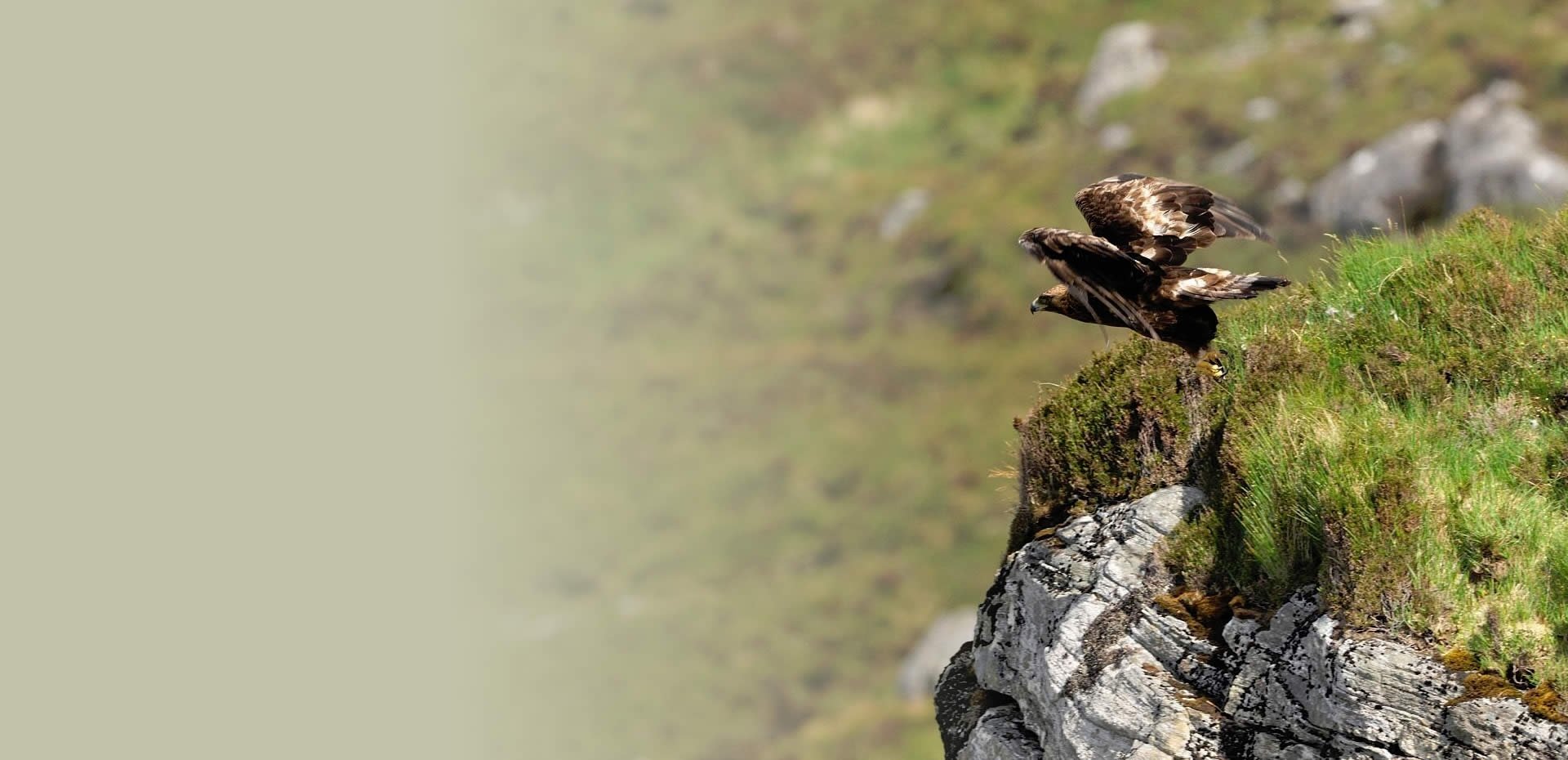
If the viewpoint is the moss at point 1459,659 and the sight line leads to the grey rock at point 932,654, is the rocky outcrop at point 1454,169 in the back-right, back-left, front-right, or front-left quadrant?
front-right

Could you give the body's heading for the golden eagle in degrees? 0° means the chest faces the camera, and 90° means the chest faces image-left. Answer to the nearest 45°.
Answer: approximately 90°
